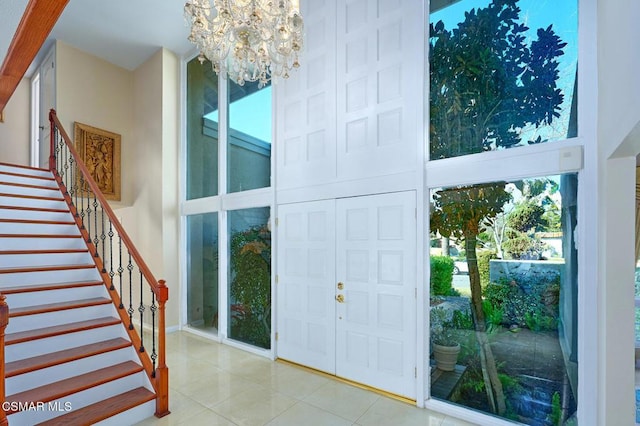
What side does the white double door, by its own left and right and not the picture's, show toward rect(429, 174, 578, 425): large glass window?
left

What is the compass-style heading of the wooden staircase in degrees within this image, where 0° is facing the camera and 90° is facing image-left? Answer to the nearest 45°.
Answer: approximately 315°

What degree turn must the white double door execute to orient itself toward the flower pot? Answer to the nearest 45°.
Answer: approximately 90° to its left

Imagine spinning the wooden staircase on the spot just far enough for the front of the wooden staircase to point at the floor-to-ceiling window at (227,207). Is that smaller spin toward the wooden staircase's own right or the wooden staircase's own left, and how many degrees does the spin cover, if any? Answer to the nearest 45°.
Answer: approximately 90° to the wooden staircase's own left

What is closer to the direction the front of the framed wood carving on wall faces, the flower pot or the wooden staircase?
the flower pot

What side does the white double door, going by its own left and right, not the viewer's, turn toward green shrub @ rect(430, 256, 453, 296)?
back

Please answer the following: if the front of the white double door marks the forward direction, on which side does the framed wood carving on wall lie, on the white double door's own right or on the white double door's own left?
on the white double door's own right
